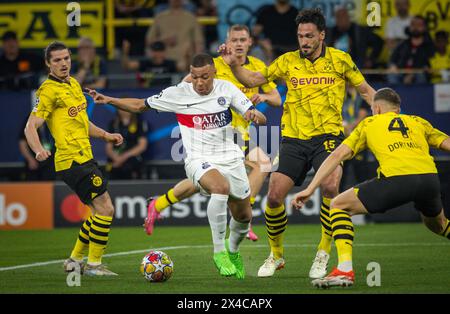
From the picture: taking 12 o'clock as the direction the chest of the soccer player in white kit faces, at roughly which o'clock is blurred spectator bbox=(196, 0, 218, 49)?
The blurred spectator is roughly at 6 o'clock from the soccer player in white kit.

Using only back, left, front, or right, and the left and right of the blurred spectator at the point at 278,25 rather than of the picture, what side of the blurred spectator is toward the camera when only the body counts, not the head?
front

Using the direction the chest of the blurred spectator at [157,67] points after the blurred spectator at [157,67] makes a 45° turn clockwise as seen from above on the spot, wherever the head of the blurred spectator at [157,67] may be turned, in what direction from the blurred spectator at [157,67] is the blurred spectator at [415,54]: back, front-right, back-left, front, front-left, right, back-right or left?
back-left

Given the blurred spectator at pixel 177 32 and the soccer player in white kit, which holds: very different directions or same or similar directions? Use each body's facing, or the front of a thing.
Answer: same or similar directions

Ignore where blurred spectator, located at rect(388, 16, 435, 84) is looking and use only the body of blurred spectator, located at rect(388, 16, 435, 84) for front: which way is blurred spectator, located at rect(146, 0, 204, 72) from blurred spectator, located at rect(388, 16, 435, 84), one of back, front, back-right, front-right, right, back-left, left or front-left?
right

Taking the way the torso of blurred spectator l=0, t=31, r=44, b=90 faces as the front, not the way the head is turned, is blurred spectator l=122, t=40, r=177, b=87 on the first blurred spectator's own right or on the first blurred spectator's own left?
on the first blurred spectator's own left

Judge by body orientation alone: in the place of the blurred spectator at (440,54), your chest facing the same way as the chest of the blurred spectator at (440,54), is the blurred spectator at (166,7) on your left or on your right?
on your right

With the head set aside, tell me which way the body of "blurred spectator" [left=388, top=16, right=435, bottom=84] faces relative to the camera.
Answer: toward the camera
